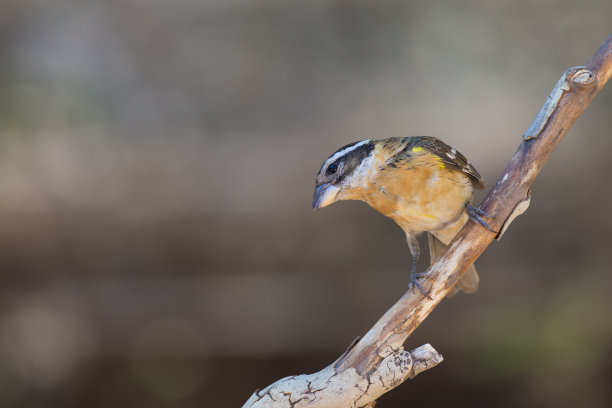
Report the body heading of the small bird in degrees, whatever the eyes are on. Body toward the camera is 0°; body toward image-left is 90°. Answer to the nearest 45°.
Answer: approximately 45°
